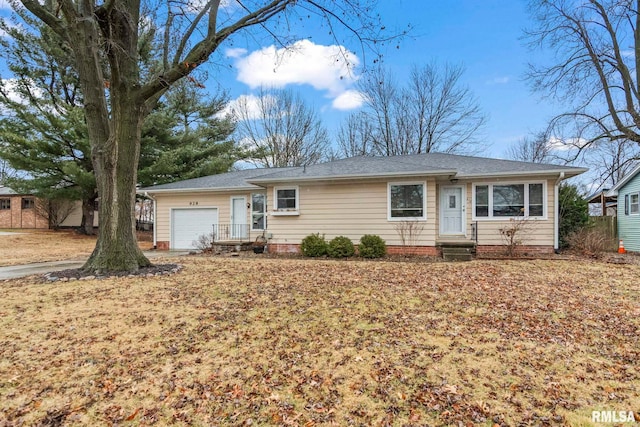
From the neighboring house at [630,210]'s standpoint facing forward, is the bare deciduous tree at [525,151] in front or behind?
behind

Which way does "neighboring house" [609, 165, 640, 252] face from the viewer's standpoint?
toward the camera

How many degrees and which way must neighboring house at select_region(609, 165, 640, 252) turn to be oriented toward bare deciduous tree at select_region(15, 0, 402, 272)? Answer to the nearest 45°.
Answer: approximately 45° to its right

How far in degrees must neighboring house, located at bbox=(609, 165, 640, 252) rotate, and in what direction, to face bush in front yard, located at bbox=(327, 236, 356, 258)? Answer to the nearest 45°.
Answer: approximately 45° to its right

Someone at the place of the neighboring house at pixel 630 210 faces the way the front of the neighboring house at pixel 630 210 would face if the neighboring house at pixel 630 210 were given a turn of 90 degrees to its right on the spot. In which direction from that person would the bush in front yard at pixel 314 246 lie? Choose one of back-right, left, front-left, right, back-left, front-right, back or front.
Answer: front-left

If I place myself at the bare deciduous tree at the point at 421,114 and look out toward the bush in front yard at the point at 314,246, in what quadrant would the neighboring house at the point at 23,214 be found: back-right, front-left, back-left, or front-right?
front-right

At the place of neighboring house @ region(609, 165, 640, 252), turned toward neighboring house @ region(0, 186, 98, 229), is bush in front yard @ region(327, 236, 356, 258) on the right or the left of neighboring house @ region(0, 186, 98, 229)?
left

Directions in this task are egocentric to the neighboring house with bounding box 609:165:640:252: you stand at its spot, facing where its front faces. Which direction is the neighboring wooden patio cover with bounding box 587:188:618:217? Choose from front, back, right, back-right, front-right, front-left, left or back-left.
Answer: back
